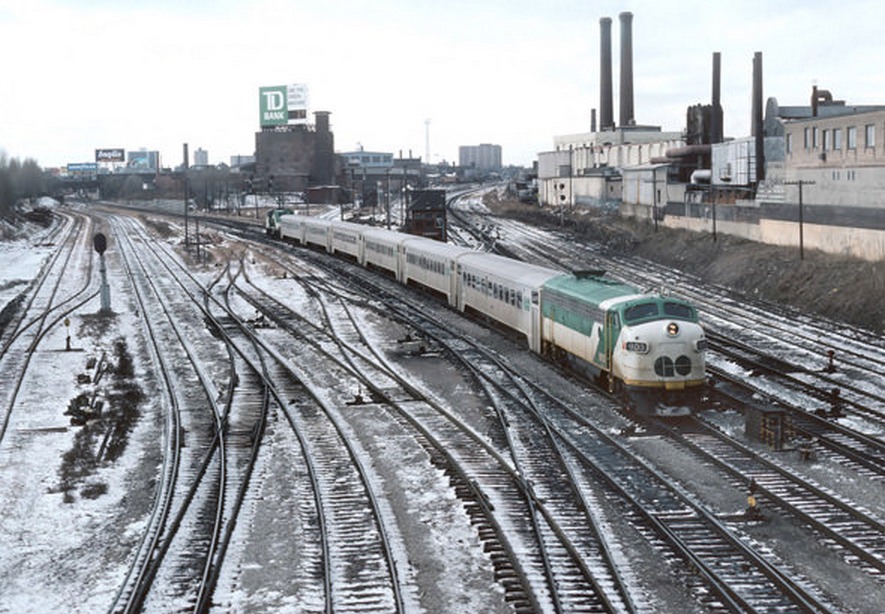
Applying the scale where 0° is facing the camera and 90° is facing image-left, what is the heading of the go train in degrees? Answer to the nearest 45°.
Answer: approximately 315°

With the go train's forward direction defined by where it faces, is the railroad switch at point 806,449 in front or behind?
in front
